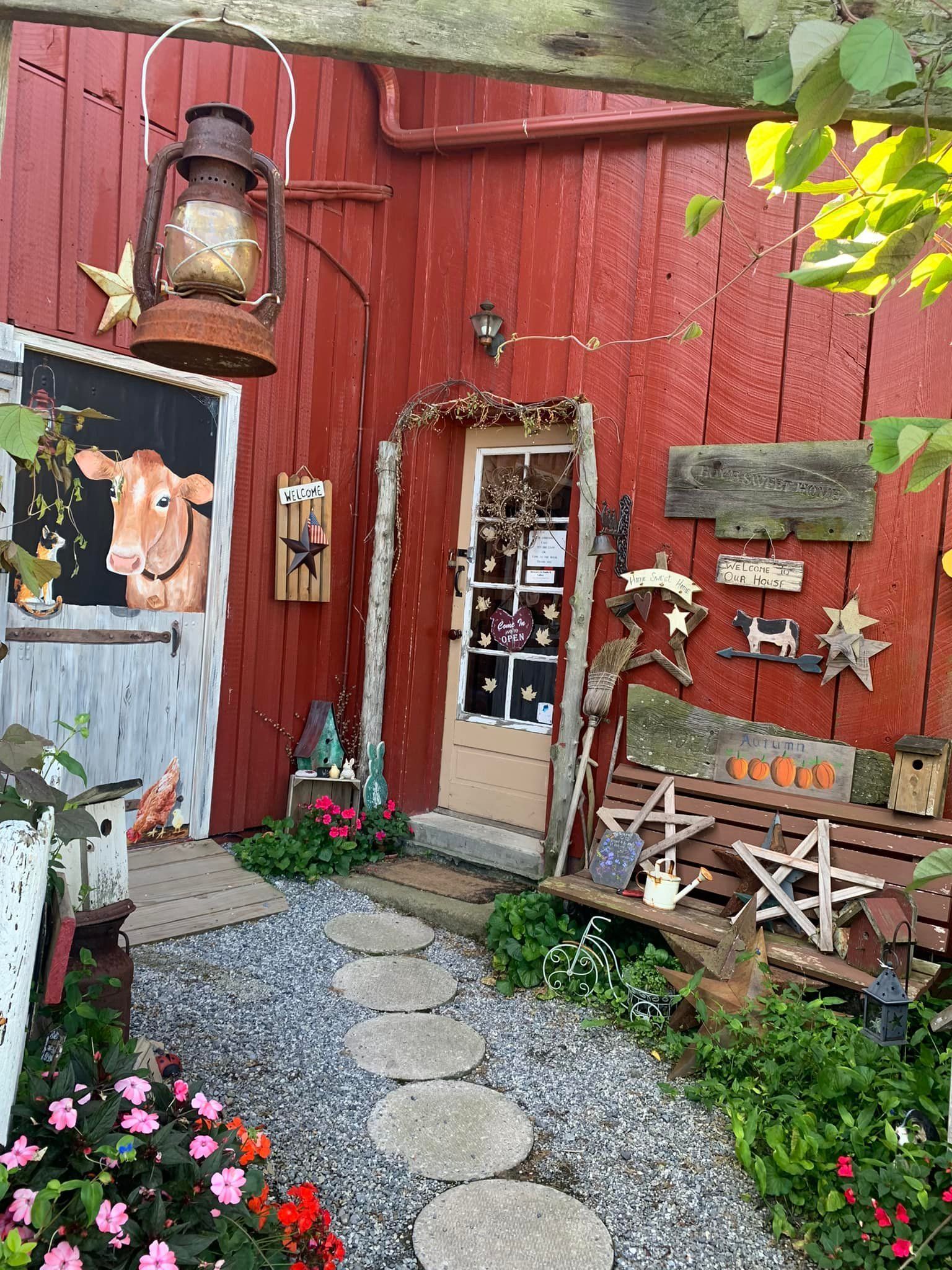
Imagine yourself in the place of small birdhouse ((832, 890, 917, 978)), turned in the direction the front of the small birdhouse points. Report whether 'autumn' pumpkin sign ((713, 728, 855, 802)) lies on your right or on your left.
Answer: on your right

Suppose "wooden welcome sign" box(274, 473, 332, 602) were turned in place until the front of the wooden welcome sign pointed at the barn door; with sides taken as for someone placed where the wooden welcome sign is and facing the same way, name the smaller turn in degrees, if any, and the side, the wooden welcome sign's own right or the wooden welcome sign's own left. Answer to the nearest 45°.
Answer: approximately 90° to the wooden welcome sign's own right

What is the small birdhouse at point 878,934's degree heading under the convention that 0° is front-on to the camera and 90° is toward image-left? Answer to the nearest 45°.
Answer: approximately 45°

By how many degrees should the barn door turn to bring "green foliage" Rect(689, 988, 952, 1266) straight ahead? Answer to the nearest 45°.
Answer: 0° — it already faces it

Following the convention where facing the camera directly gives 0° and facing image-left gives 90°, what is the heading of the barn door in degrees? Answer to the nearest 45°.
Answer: approximately 315°

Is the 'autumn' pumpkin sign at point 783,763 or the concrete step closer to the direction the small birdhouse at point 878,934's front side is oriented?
the concrete step
